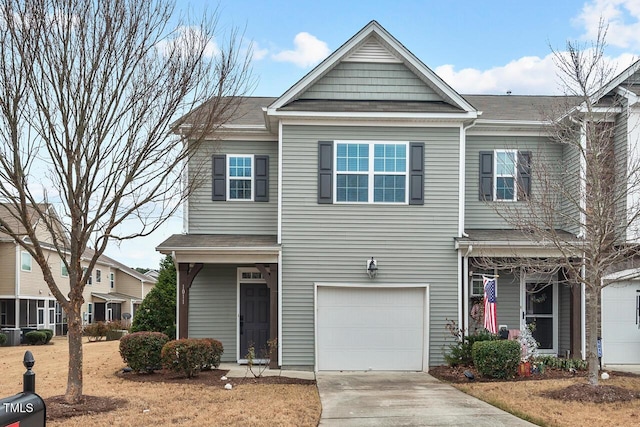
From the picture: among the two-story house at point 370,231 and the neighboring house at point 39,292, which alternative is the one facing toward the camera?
the two-story house

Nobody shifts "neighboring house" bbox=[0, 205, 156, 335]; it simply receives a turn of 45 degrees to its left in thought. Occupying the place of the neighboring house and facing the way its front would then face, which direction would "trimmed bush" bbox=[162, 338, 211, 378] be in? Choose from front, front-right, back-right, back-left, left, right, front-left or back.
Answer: right

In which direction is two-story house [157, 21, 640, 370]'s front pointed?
toward the camera

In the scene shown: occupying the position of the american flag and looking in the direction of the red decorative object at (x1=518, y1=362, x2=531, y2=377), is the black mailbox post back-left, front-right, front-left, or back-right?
front-right

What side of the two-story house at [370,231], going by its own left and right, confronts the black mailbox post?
front
